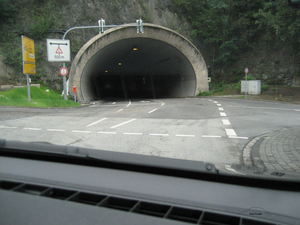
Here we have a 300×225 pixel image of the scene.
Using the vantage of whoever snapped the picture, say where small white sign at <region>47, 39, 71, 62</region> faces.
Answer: facing the viewer

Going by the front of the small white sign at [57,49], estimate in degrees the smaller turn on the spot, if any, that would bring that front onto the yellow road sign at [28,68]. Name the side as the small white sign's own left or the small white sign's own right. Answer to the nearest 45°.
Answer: approximately 45° to the small white sign's own right

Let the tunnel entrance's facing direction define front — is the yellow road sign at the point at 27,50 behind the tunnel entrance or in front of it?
in front

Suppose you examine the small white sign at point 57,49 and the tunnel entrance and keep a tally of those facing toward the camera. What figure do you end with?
2

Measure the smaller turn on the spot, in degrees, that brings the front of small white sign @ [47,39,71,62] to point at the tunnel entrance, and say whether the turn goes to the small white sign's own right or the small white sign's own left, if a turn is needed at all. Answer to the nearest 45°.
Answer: approximately 135° to the small white sign's own left

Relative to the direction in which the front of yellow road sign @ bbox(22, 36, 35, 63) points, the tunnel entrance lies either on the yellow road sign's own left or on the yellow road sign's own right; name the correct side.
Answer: on the yellow road sign's own left

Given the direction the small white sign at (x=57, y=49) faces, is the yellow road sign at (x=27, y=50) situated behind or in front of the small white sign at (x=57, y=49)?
in front

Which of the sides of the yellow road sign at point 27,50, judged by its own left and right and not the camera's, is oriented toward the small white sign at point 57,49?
left

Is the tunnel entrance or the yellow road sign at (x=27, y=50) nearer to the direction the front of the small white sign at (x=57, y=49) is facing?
the yellow road sign

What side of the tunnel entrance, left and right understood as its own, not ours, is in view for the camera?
front
